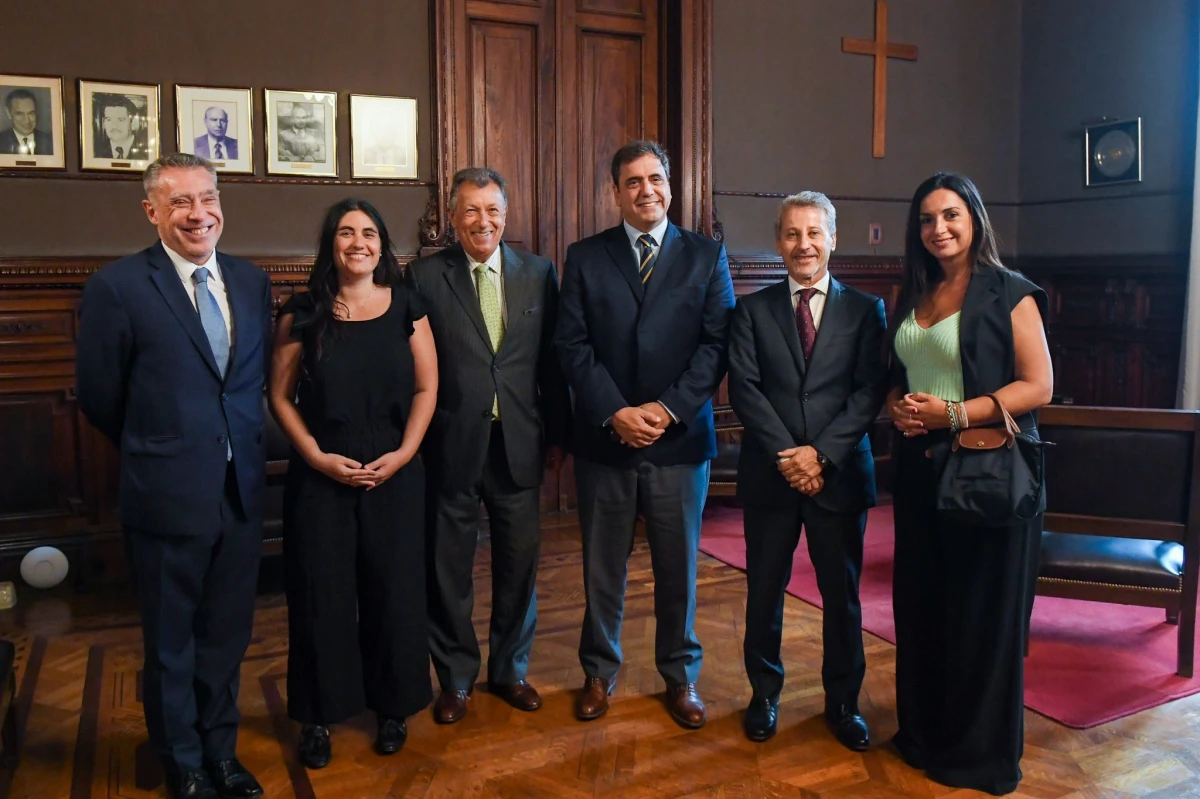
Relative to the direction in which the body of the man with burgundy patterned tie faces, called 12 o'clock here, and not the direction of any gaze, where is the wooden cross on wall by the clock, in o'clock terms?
The wooden cross on wall is roughly at 6 o'clock from the man with burgundy patterned tie.

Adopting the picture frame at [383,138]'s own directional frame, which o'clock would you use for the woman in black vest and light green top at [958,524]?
The woman in black vest and light green top is roughly at 11 o'clock from the picture frame.

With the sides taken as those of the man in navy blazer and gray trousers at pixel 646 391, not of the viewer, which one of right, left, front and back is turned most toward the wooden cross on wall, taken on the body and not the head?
back

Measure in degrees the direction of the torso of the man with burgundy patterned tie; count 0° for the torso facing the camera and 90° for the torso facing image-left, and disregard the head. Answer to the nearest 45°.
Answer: approximately 0°

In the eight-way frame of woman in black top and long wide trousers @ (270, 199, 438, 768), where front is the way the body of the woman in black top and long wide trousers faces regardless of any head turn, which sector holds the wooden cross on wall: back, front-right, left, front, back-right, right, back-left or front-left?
back-left

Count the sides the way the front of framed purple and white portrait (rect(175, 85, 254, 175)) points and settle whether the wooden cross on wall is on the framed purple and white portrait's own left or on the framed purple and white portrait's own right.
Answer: on the framed purple and white portrait's own left
